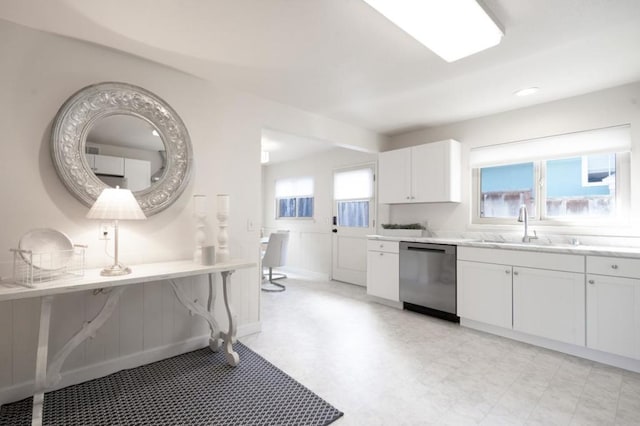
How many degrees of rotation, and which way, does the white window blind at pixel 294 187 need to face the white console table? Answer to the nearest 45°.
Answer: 0° — it already faces it

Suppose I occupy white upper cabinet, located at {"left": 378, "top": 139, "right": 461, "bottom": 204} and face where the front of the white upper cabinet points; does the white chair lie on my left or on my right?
on my right

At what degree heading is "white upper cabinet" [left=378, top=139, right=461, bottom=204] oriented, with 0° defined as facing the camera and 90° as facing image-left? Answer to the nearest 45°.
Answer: approximately 45°

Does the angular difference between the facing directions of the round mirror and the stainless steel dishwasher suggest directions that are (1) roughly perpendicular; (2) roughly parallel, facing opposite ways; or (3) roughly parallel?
roughly perpendicular

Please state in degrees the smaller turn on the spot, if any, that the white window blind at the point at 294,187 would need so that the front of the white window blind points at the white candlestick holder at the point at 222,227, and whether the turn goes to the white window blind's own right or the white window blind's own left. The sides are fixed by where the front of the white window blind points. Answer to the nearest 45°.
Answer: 0° — it already faces it

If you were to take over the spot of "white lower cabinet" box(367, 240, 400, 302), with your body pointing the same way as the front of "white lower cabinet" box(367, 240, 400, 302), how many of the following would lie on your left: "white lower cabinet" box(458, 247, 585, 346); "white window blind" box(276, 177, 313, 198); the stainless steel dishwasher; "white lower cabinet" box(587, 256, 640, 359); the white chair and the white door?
3

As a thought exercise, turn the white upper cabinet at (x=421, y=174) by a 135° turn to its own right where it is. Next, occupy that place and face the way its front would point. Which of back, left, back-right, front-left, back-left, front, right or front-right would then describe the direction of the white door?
front-left
